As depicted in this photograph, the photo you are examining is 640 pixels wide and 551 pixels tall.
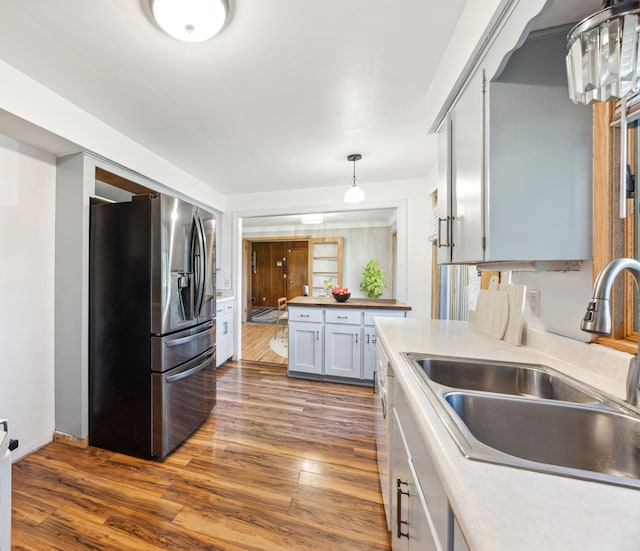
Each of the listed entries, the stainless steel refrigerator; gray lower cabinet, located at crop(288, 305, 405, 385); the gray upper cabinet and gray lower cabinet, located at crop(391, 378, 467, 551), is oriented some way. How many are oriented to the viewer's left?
2

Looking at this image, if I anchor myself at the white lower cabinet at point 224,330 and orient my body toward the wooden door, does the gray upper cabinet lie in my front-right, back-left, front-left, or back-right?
back-right

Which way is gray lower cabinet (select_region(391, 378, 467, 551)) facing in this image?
to the viewer's left

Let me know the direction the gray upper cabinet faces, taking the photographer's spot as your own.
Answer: facing to the left of the viewer

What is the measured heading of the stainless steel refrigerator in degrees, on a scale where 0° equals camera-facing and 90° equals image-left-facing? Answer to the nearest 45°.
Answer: approximately 315°

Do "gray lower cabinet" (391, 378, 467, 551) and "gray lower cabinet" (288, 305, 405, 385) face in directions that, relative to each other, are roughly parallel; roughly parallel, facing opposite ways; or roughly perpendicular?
roughly perpendicular

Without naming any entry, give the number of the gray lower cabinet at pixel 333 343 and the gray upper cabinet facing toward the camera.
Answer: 1

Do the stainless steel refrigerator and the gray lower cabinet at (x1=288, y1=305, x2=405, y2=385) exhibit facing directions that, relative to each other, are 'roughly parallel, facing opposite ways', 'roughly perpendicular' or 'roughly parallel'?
roughly perpendicular
